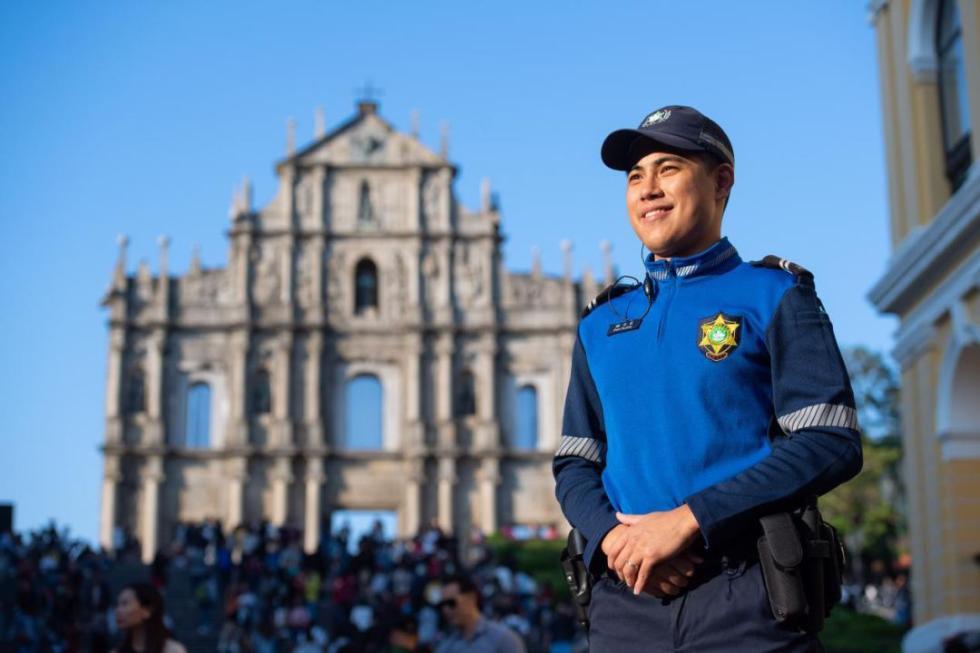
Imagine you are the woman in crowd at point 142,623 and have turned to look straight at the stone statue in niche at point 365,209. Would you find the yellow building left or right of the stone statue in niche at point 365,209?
right

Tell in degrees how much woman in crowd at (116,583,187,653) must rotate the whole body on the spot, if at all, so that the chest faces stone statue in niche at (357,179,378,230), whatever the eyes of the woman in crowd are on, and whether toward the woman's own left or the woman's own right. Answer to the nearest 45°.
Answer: approximately 135° to the woman's own right

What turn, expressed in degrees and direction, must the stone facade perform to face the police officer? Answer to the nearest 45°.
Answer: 0° — it already faces them

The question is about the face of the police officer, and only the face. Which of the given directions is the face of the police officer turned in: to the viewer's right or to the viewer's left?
to the viewer's left

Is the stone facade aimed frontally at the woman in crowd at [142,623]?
yes

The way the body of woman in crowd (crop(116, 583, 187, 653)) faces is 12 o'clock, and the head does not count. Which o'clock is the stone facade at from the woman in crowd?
The stone facade is roughly at 5 o'clock from the woman in crowd.

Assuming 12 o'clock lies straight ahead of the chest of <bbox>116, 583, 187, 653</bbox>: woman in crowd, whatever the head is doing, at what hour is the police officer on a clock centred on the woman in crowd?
The police officer is roughly at 10 o'clock from the woman in crowd.
